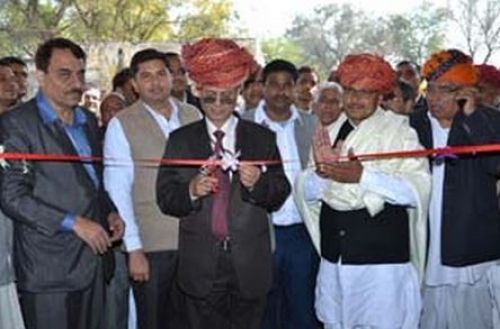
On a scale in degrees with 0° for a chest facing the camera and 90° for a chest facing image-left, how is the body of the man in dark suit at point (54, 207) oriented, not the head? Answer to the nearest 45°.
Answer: approximately 315°

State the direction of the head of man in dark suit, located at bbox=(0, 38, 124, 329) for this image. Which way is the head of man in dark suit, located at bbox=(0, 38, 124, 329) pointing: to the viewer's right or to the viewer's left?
to the viewer's right

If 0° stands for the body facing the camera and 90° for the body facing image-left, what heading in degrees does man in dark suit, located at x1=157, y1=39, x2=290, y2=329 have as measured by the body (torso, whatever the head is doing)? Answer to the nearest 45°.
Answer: approximately 0°

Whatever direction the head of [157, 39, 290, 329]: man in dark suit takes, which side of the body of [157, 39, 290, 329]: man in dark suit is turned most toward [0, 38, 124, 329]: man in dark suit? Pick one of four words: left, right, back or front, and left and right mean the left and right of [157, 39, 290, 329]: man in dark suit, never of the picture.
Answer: right

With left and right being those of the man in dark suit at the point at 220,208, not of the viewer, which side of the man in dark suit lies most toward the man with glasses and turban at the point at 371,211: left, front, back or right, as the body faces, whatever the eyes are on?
left

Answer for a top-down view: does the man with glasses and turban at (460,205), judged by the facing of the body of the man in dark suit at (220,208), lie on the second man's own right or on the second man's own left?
on the second man's own left
